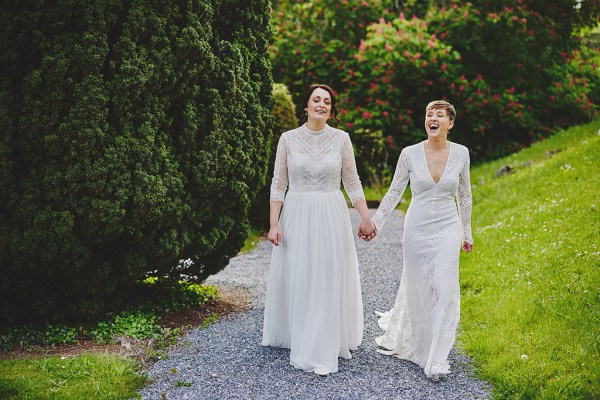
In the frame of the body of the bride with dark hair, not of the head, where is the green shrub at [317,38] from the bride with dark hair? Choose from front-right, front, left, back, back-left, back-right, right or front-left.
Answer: back

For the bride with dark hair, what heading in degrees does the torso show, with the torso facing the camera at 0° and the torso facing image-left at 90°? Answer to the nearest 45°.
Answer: approximately 0°

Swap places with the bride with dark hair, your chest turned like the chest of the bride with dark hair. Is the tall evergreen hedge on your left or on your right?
on your right

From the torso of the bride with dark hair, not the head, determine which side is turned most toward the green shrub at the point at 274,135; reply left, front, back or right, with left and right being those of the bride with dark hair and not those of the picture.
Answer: back
